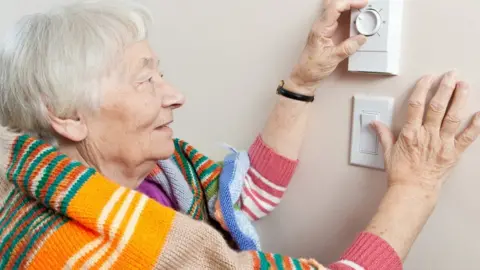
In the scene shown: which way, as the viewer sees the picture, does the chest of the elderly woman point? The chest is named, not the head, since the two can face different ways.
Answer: to the viewer's right

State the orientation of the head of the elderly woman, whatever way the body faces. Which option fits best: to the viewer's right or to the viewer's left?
to the viewer's right

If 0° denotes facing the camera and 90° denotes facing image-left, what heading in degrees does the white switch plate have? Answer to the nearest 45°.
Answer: approximately 0°
